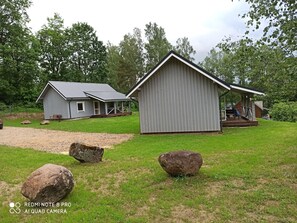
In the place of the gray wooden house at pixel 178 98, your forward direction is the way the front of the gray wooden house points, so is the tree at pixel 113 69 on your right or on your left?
on your left

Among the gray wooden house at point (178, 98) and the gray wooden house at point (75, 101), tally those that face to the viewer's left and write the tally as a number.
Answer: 0

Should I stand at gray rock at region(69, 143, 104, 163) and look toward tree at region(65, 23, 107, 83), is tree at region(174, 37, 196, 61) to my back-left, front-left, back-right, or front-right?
front-right

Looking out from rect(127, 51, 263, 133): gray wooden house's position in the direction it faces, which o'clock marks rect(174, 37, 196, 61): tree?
The tree is roughly at 9 o'clock from the gray wooden house.

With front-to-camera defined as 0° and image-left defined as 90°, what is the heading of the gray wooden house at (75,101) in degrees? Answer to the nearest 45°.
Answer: approximately 315°

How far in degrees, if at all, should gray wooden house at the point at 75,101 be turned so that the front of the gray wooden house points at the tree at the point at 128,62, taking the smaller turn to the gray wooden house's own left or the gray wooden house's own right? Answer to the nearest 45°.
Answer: approximately 90° to the gray wooden house's own left

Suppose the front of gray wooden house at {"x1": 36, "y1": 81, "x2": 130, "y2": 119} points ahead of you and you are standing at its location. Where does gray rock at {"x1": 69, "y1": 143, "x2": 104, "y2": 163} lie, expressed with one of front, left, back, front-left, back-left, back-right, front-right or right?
front-right

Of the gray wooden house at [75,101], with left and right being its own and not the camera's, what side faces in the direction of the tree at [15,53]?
back

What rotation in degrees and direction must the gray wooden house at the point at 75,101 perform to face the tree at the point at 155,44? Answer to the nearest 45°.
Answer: approximately 90° to its left

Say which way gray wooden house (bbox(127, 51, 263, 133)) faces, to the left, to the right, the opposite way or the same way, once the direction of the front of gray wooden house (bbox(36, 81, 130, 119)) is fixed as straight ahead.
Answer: the same way

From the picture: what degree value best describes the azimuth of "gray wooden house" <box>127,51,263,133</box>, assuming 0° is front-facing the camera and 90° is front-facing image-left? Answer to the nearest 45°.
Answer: approximately 270°
